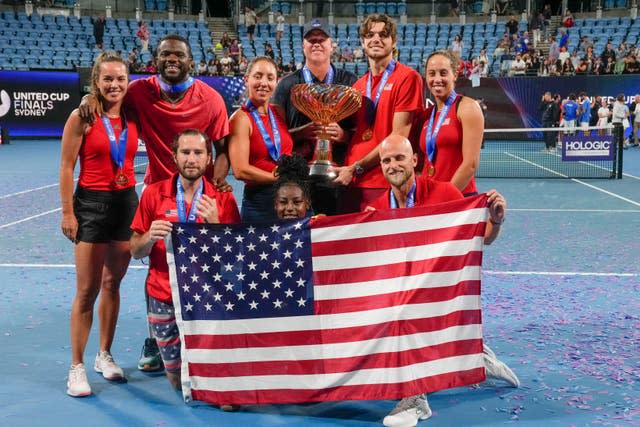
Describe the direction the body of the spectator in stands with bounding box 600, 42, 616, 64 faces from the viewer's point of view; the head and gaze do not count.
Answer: toward the camera

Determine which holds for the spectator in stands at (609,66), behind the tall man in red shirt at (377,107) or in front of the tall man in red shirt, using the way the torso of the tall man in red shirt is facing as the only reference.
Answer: behind

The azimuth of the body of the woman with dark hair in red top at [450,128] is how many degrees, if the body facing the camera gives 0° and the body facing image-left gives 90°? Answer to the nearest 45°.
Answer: approximately 45°

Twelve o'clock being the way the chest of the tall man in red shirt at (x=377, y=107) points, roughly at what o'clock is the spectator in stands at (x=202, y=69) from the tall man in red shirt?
The spectator in stands is roughly at 4 o'clock from the tall man in red shirt.

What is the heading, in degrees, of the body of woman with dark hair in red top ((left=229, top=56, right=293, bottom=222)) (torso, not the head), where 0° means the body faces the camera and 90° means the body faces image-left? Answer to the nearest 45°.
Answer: approximately 315°

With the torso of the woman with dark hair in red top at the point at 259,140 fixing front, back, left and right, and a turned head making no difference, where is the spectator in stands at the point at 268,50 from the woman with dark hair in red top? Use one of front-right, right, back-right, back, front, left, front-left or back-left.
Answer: back-left

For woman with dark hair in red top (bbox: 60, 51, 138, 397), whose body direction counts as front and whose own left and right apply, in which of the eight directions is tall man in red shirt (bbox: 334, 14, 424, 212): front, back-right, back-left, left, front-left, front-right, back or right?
front-left

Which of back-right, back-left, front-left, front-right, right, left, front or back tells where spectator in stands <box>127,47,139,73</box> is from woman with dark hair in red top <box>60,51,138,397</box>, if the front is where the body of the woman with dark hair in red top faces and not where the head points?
back-left

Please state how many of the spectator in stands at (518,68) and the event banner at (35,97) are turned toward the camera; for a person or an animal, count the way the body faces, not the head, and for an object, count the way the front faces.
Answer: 2

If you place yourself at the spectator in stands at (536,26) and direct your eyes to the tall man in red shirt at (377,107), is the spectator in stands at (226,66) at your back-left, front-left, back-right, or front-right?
front-right

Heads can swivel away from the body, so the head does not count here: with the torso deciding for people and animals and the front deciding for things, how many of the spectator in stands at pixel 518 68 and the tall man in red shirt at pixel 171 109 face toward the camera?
2

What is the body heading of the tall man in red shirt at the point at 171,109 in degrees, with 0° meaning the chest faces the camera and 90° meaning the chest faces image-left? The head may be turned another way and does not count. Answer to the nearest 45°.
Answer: approximately 0°

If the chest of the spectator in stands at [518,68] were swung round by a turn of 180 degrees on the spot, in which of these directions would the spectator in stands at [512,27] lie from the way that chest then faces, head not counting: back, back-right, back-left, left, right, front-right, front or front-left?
front
